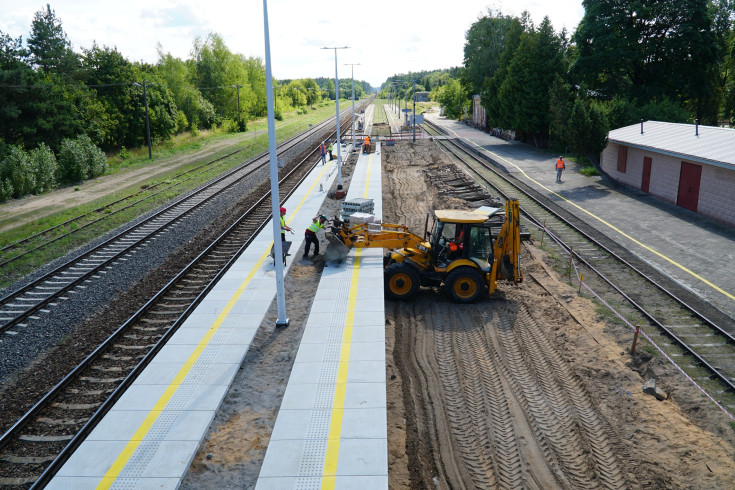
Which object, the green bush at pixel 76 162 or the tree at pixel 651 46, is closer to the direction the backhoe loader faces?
the green bush

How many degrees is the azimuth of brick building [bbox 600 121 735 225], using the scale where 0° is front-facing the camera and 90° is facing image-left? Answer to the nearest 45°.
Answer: approximately 45°

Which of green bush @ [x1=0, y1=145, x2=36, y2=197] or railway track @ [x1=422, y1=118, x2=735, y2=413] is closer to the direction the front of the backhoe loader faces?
the green bush

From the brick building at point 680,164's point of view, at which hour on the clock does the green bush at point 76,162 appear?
The green bush is roughly at 1 o'clock from the brick building.

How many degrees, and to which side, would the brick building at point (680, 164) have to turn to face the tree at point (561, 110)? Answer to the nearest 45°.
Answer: approximately 90° to its right

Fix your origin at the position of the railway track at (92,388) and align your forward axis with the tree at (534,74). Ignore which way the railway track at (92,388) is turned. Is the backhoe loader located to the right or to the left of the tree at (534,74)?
right

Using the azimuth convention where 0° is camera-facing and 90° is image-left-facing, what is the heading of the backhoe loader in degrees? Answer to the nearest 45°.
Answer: approximately 90°

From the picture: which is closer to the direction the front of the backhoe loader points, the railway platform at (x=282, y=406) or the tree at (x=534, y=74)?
the railway platform

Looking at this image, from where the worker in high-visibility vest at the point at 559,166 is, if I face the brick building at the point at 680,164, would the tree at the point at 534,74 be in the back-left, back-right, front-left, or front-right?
back-left

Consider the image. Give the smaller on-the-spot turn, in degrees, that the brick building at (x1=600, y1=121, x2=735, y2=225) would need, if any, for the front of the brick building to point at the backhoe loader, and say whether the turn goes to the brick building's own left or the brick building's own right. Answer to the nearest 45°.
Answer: approximately 45° to the brick building's own left
